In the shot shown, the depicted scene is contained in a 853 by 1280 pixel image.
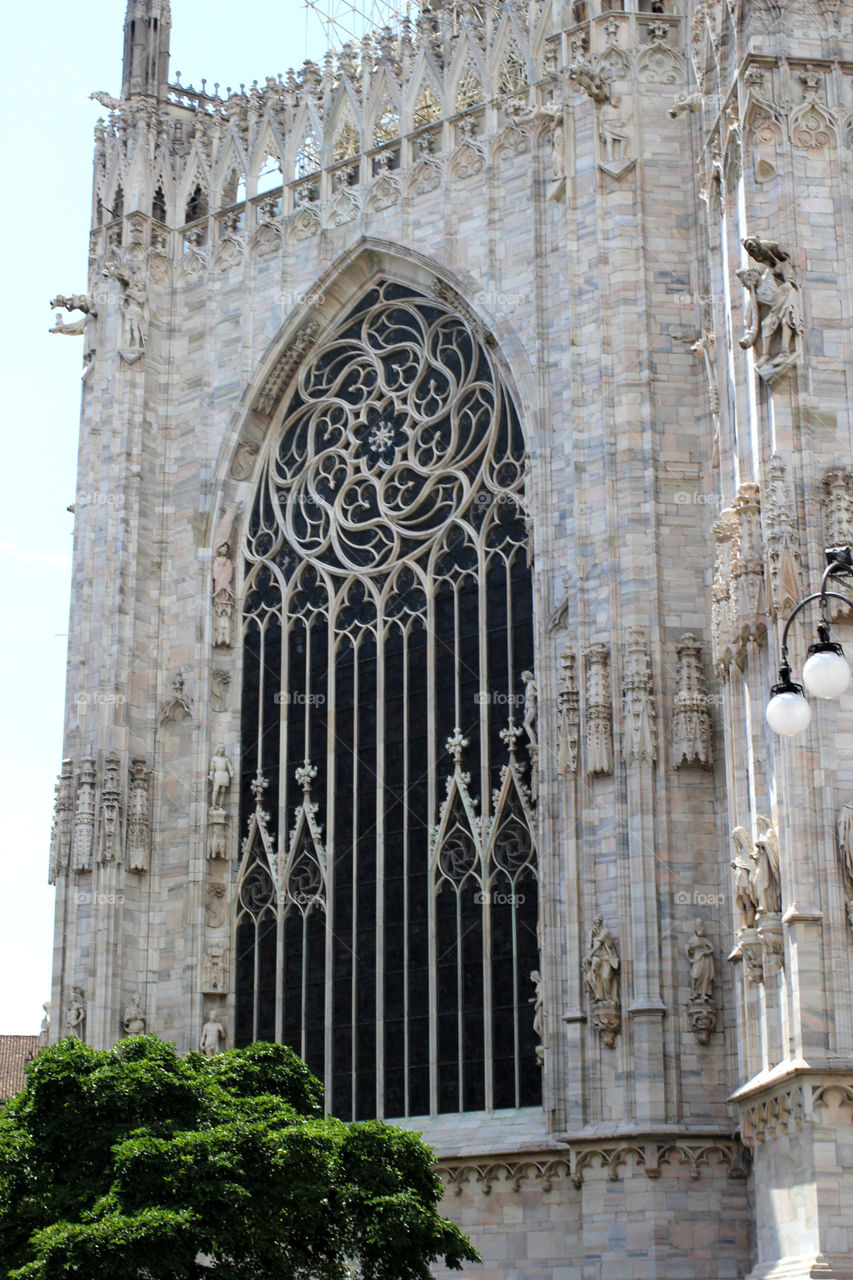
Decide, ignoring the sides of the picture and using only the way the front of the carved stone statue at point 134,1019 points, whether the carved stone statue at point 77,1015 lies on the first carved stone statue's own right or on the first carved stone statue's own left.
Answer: on the first carved stone statue's own right

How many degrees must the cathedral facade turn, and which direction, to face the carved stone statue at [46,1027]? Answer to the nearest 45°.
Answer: approximately 90° to its right

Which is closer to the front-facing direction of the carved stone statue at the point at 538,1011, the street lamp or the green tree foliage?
the green tree foliage

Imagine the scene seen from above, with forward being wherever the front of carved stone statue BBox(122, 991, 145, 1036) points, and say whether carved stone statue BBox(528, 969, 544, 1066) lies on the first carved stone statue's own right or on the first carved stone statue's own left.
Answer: on the first carved stone statue's own left

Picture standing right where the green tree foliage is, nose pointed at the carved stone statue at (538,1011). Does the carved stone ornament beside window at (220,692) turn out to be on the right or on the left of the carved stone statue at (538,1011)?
left

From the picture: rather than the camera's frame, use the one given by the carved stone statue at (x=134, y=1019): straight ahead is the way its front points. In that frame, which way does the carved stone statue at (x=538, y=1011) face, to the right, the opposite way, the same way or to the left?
to the right

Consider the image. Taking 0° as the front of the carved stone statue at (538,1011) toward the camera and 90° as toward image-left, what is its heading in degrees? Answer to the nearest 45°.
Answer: approximately 90°

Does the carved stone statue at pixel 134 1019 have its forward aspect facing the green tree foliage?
yes

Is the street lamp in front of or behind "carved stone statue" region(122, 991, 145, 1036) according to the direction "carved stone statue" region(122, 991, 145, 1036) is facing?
in front

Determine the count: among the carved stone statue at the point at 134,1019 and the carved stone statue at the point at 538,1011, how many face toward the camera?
1
